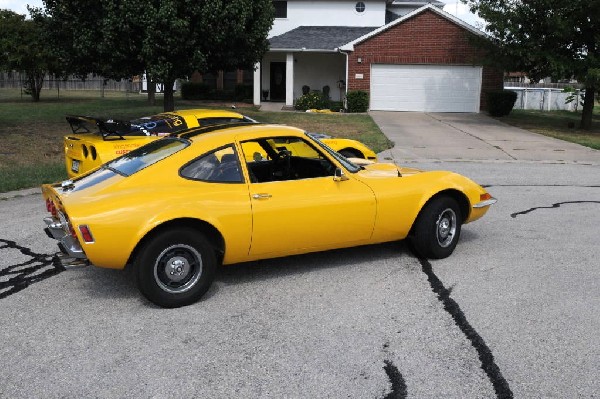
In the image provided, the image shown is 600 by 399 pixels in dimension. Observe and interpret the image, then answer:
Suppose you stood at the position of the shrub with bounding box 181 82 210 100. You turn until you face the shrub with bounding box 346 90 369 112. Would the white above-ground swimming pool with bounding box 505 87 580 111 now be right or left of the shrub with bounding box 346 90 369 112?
left

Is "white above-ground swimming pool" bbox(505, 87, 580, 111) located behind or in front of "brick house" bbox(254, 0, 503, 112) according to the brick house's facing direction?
behind

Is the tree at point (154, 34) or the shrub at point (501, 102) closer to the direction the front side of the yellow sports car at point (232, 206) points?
the shrub

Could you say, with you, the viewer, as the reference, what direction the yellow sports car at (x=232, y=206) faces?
facing away from the viewer and to the right of the viewer

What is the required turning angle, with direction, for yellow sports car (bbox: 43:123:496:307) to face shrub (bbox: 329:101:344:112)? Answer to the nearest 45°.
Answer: approximately 45° to its left

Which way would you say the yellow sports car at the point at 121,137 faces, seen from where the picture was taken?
facing away from the viewer and to the right of the viewer

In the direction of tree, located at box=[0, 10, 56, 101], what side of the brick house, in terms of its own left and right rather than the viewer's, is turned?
right

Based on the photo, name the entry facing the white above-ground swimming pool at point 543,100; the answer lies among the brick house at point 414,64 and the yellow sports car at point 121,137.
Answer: the yellow sports car

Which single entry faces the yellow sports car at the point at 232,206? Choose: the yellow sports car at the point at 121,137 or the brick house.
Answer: the brick house
